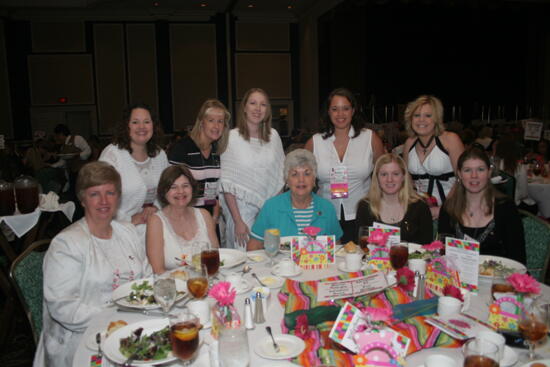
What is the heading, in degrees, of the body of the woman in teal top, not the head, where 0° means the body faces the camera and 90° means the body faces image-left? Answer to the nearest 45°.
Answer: approximately 0°

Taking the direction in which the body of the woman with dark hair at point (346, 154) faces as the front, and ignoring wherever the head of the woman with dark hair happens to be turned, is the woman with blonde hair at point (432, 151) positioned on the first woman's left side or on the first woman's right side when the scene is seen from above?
on the first woman's left side

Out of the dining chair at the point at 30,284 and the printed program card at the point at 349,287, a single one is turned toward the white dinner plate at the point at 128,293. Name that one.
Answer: the dining chair

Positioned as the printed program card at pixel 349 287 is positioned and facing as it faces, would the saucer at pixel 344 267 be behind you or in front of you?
behind

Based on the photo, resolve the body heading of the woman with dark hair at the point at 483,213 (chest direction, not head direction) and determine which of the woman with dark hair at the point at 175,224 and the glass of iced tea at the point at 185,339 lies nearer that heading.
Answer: the glass of iced tea

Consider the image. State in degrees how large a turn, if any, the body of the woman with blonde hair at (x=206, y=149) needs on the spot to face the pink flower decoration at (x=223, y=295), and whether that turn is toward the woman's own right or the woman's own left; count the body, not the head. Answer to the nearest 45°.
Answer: approximately 45° to the woman's own right

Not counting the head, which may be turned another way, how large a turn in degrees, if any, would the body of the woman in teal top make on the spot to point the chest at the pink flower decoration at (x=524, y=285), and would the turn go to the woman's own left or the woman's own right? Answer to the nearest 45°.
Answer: approximately 45° to the woman's own left

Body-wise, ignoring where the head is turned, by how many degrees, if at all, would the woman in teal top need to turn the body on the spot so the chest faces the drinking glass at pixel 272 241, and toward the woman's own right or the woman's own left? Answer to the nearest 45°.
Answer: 0° — they already face it

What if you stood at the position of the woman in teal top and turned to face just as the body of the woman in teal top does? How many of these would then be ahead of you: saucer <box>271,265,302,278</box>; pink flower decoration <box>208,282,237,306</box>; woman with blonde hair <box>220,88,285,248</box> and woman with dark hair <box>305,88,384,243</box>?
2
